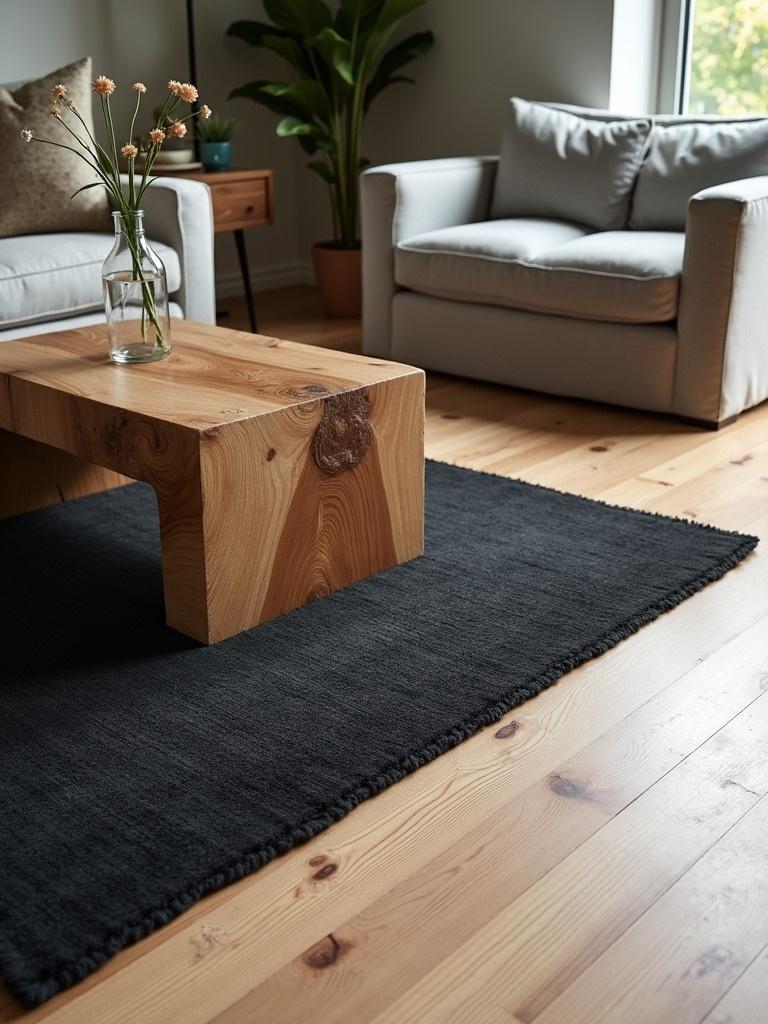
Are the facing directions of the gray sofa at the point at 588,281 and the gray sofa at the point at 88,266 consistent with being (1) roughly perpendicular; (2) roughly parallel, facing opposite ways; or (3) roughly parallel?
roughly perpendicular

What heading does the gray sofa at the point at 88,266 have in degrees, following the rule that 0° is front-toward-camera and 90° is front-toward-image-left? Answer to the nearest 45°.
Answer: approximately 315°

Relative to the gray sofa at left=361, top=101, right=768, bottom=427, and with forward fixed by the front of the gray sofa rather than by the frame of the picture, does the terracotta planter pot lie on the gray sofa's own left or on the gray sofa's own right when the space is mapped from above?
on the gray sofa's own right

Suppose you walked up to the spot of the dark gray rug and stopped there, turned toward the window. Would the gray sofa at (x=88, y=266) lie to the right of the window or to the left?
left

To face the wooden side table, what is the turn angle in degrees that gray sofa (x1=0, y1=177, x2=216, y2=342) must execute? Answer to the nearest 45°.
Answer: approximately 90° to its left

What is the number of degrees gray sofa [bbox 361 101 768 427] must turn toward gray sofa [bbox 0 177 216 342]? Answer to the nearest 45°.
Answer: approximately 45° to its right

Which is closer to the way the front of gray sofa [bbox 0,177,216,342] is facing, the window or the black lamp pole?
the window

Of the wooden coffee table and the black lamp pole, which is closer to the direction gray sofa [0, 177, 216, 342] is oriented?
the wooden coffee table

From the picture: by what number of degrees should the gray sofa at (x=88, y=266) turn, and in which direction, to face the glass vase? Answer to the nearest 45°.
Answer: approximately 45° to its right

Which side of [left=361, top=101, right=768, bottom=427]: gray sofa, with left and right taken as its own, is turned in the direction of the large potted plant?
right

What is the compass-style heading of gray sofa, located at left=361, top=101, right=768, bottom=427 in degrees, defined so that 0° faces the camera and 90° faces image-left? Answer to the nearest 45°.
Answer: approximately 45°

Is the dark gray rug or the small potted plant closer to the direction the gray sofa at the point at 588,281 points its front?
the dark gray rug
